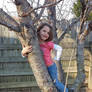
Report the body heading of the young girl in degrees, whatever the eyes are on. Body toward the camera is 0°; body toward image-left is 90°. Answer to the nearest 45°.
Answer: approximately 0°

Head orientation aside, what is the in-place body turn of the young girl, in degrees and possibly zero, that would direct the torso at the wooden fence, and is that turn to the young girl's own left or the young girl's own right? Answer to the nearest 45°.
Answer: approximately 180°
